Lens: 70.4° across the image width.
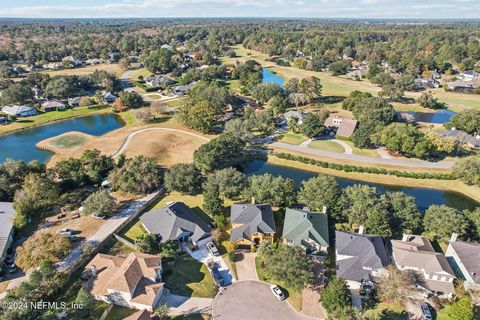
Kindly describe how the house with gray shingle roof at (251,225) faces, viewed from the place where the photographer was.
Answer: facing the viewer

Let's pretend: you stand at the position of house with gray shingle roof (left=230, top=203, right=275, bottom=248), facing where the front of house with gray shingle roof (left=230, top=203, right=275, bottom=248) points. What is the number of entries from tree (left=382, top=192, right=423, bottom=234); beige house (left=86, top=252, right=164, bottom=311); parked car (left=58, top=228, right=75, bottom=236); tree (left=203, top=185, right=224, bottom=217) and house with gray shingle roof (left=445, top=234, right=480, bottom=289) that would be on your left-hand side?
2

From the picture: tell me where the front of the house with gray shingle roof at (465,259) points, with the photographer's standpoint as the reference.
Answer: facing the viewer and to the left of the viewer

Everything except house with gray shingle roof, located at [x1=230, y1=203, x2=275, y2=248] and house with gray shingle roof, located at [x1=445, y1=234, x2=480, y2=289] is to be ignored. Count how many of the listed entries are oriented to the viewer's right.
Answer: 0

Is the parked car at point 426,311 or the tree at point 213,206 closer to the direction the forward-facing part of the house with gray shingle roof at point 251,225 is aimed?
the parked car

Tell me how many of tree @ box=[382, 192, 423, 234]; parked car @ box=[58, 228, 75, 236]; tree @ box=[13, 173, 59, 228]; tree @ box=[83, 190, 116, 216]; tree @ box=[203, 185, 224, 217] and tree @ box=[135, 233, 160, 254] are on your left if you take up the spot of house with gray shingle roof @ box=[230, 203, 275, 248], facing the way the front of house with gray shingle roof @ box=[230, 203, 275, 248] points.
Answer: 1

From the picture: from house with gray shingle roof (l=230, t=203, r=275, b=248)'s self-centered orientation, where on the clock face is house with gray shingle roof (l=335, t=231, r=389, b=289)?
house with gray shingle roof (l=335, t=231, r=389, b=289) is roughly at 10 o'clock from house with gray shingle roof (l=230, t=203, r=275, b=248).

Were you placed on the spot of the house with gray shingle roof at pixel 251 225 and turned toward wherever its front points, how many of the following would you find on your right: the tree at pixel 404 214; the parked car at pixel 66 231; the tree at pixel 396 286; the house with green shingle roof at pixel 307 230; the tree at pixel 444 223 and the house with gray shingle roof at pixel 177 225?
2

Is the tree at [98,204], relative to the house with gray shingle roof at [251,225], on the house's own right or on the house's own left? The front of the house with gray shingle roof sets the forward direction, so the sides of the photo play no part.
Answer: on the house's own right

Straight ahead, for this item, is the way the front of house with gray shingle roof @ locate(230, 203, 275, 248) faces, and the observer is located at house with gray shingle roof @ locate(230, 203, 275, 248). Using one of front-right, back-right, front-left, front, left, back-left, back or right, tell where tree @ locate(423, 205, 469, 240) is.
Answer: left

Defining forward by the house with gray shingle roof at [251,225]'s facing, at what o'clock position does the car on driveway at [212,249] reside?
The car on driveway is roughly at 2 o'clock from the house with gray shingle roof.

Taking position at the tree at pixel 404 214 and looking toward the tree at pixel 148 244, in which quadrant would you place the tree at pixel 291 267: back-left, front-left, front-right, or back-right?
front-left

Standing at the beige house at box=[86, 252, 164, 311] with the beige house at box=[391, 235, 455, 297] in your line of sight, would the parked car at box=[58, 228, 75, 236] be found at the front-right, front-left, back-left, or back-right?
back-left

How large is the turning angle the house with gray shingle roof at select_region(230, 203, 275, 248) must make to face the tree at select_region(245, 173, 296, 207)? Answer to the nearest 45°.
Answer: approximately 135° to its left
